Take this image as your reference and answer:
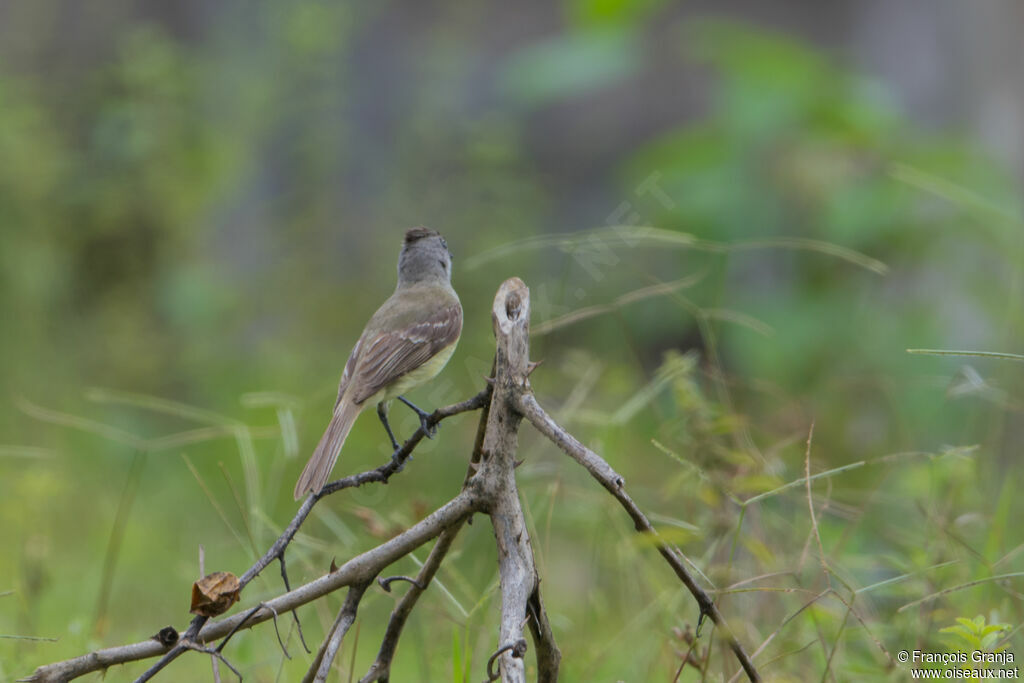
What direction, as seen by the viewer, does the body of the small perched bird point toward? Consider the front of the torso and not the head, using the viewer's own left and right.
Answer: facing away from the viewer and to the right of the viewer

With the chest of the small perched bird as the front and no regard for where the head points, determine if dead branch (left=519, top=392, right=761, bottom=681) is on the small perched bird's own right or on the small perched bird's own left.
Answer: on the small perched bird's own right

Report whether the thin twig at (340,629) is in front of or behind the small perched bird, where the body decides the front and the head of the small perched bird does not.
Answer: behind

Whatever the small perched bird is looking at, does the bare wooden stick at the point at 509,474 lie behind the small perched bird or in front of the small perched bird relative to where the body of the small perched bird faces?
in front

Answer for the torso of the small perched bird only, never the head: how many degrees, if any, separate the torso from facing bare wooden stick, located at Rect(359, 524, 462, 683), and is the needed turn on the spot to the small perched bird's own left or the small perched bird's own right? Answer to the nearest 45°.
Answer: approximately 135° to the small perched bird's own right
